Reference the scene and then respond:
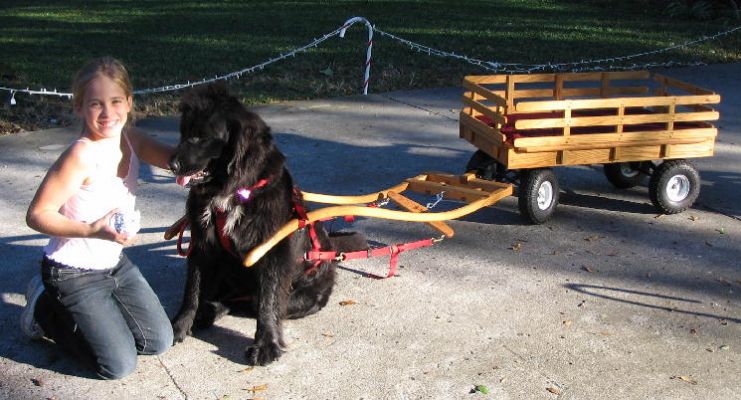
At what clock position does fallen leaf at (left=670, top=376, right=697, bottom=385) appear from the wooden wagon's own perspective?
The fallen leaf is roughly at 10 o'clock from the wooden wagon.

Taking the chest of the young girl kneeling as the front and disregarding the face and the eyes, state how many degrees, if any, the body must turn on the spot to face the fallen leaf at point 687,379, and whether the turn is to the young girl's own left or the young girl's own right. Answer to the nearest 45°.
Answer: approximately 45° to the young girl's own left

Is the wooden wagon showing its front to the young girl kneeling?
yes

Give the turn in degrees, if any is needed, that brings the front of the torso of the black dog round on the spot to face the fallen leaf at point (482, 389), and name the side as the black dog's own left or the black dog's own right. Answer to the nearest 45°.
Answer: approximately 135° to the black dog's own left

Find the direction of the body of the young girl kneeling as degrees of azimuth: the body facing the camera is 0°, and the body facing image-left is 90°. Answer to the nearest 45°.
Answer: approximately 315°

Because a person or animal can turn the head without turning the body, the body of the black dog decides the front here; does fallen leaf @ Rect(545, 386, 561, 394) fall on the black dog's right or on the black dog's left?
on the black dog's left
